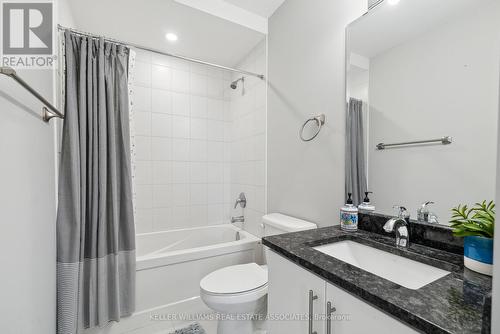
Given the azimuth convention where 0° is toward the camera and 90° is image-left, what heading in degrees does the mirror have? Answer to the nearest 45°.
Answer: approximately 45°

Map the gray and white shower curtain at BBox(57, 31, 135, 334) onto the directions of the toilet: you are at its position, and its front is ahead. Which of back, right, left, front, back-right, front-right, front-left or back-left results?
front-right

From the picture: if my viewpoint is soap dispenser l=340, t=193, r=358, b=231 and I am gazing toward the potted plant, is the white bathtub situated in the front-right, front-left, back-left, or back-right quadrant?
back-right

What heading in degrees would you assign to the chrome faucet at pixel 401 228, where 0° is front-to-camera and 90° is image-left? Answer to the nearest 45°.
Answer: approximately 45°

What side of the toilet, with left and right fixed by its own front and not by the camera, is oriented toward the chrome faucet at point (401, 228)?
left
